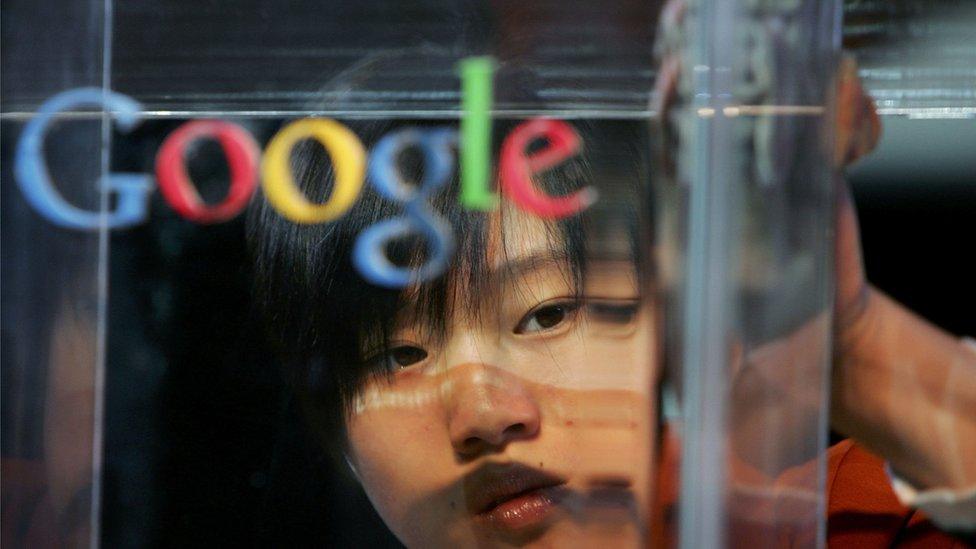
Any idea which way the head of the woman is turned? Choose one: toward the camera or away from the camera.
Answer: toward the camera

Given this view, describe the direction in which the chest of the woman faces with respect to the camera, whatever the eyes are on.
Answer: toward the camera
